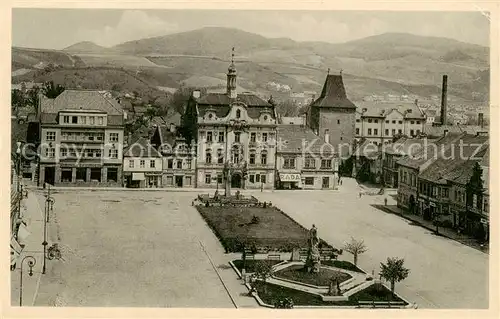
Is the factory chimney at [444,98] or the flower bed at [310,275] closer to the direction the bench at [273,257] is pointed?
the flower bed

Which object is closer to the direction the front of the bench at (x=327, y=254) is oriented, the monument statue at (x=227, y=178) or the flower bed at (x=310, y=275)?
the flower bed

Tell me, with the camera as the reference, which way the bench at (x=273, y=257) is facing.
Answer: facing the viewer

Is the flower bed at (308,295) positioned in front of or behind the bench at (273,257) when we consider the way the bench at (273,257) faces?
in front

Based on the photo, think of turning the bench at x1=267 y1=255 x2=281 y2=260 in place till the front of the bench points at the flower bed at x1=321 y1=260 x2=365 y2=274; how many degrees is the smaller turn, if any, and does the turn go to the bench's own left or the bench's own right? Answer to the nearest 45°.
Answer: approximately 90° to the bench's own left

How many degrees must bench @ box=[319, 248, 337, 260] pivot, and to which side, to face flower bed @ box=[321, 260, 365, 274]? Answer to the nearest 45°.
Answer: approximately 45° to its left

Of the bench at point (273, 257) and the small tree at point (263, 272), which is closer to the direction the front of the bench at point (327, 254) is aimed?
the small tree

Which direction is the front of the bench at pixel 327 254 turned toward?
toward the camera
